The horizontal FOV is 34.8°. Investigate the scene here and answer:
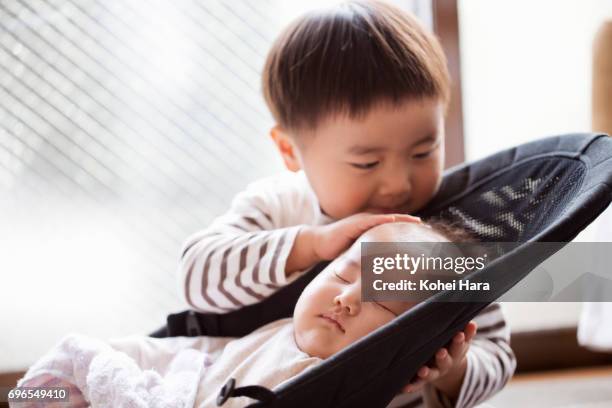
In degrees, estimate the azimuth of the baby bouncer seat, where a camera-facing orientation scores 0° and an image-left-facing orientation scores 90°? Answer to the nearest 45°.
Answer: approximately 45°

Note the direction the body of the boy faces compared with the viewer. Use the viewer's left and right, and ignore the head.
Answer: facing the viewer and to the right of the viewer
